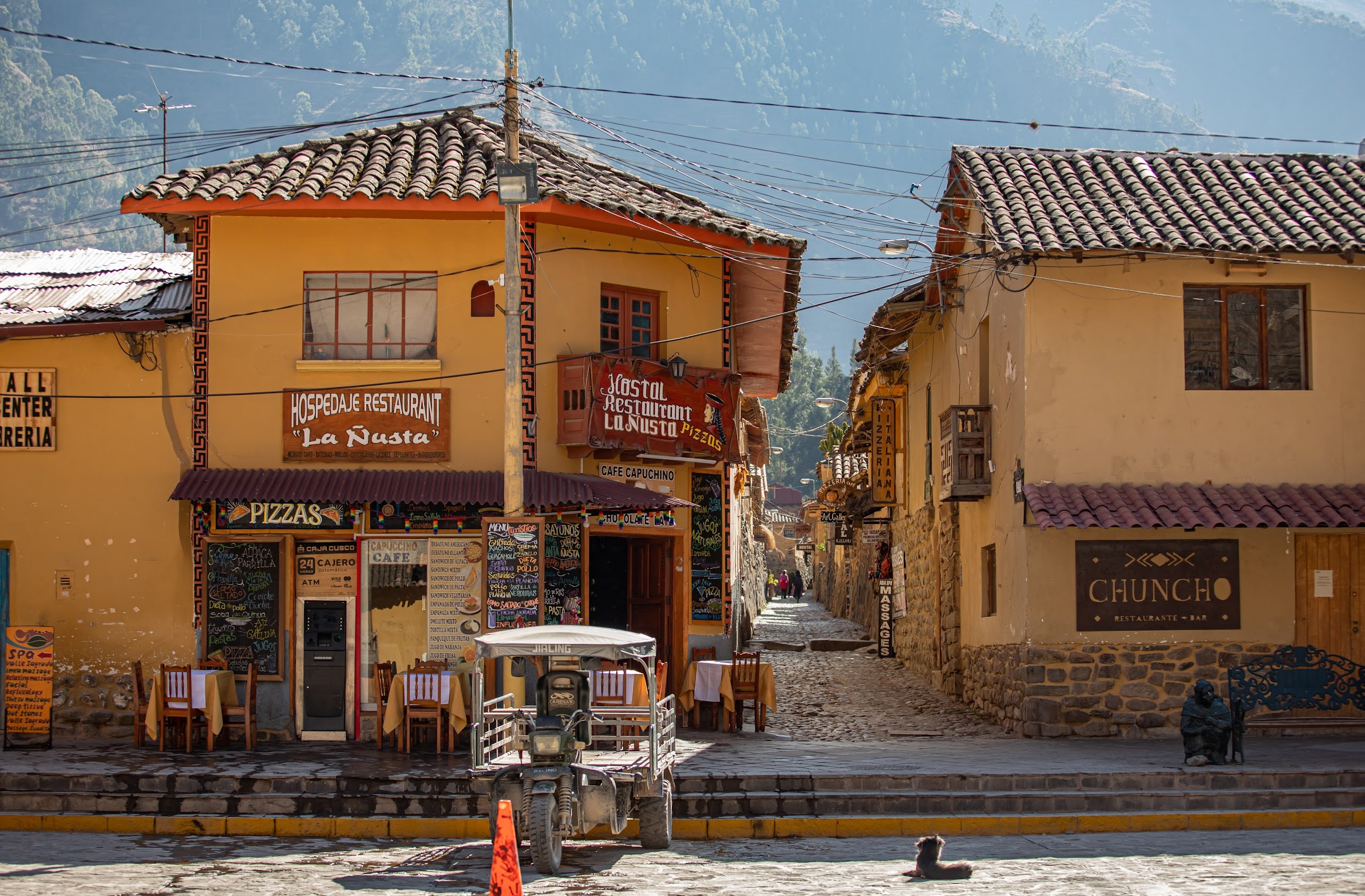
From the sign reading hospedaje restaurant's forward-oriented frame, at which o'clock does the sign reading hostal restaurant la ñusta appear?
The sign reading hostal restaurant la ñusta is roughly at 9 o'clock from the sign reading hospedaje restaurant.

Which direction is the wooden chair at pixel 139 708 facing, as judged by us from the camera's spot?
facing to the right of the viewer

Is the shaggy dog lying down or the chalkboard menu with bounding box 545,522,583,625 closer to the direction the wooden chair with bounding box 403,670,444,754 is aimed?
the chalkboard menu

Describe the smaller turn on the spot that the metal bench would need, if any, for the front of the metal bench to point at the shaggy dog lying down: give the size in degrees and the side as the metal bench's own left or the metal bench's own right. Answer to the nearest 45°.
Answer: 0° — it already faces it

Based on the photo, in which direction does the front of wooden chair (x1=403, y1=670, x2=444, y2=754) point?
away from the camera

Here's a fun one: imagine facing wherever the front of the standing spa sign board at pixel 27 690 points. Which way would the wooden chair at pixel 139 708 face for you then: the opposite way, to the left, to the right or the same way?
to the left

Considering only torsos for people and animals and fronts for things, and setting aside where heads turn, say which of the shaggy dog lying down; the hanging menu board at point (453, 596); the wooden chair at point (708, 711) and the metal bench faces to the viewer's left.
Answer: the shaggy dog lying down

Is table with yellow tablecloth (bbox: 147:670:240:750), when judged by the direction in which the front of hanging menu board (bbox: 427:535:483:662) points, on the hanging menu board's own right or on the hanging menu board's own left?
on the hanging menu board's own right
